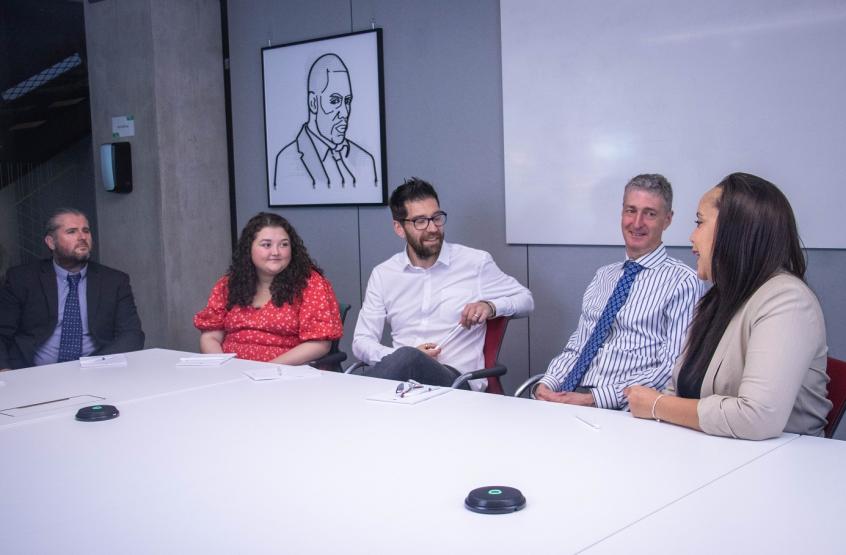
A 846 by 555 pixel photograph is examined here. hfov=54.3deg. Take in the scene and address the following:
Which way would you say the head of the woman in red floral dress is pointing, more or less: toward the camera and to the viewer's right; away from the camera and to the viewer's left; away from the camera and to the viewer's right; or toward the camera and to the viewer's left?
toward the camera and to the viewer's right

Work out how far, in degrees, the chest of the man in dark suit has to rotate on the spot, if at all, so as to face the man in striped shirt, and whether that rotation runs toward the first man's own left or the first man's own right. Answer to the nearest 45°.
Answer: approximately 45° to the first man's own left

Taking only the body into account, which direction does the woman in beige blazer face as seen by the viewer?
to the viewer's left

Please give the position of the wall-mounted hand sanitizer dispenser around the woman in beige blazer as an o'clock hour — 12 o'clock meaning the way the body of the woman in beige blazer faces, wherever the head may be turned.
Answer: The wall-mounted hand sanitizer dispenser is roughly at 1 o'clock from the woman in beige blazer.

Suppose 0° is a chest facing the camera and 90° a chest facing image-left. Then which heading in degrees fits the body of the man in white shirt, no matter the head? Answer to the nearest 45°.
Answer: approximately 0°

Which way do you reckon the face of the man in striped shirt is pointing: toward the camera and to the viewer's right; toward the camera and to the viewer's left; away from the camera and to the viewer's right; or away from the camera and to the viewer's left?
toward the camera and to the viewer's right

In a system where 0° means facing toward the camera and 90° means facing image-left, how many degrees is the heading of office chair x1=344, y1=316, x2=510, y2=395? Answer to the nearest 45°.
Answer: approximately 45°

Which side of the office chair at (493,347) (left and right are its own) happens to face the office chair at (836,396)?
left

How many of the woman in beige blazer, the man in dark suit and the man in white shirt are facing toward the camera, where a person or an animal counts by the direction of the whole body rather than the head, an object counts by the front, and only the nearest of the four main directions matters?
2

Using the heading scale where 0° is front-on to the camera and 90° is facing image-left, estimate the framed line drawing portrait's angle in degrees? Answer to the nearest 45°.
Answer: approximately 45°

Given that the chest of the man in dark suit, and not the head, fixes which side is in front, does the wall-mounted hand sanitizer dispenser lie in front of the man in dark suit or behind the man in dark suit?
behind
